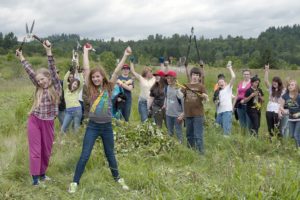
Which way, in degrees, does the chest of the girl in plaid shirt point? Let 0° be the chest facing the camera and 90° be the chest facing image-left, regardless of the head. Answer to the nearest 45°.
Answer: approximately 0°
